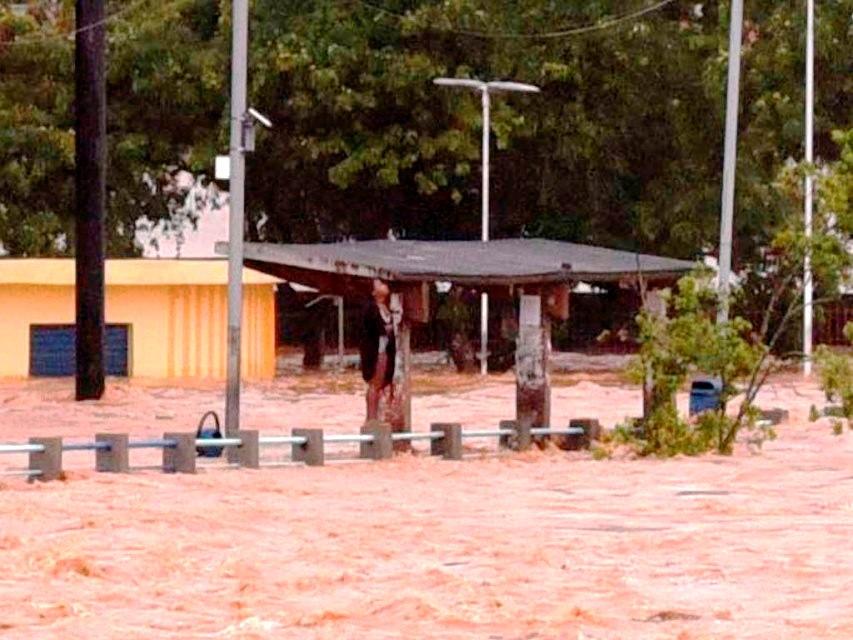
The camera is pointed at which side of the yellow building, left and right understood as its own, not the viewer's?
front

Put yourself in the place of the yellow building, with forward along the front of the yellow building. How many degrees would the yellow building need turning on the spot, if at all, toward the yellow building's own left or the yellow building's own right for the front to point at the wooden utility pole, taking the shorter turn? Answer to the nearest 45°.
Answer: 0° — it already faces it

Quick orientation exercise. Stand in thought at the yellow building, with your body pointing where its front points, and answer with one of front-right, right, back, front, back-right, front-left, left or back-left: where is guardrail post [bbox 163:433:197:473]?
front

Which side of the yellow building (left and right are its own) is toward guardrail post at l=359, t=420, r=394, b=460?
front

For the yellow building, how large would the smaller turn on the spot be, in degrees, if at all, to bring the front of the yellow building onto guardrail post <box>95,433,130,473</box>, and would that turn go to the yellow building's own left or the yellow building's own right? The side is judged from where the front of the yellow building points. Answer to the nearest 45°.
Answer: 0° — it already faces it

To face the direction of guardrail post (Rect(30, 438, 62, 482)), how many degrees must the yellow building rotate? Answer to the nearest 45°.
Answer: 0° — it already faces it

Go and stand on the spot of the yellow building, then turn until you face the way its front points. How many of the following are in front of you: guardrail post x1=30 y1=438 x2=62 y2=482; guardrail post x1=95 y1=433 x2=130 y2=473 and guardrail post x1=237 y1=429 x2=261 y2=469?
3

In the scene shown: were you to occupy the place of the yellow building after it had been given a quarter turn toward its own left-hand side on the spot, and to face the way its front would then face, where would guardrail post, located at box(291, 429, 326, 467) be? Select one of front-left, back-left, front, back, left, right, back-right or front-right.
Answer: right
